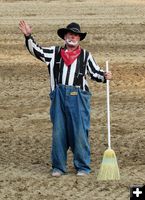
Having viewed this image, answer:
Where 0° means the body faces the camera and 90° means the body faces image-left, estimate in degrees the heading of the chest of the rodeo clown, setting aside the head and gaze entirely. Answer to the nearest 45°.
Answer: approximately 0°
